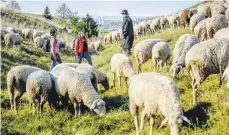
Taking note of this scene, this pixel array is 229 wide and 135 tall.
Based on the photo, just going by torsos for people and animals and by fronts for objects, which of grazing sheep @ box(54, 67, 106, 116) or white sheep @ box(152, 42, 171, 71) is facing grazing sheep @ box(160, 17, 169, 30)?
the white sheep

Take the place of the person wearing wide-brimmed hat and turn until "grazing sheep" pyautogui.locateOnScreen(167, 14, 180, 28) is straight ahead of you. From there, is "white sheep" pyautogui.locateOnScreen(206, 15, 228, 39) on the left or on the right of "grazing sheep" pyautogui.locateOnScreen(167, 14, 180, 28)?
right

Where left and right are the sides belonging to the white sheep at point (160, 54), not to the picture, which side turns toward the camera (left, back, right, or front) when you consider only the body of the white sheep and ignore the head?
back

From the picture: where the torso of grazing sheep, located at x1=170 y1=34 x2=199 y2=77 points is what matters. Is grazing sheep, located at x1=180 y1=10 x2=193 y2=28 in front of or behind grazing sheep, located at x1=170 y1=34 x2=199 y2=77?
behind

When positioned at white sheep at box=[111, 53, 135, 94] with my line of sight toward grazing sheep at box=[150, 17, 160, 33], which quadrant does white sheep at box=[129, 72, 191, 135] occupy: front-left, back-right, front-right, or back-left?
back-right

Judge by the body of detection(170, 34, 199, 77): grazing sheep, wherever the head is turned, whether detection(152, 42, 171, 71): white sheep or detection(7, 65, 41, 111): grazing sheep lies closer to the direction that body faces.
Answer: the grazing sheep
